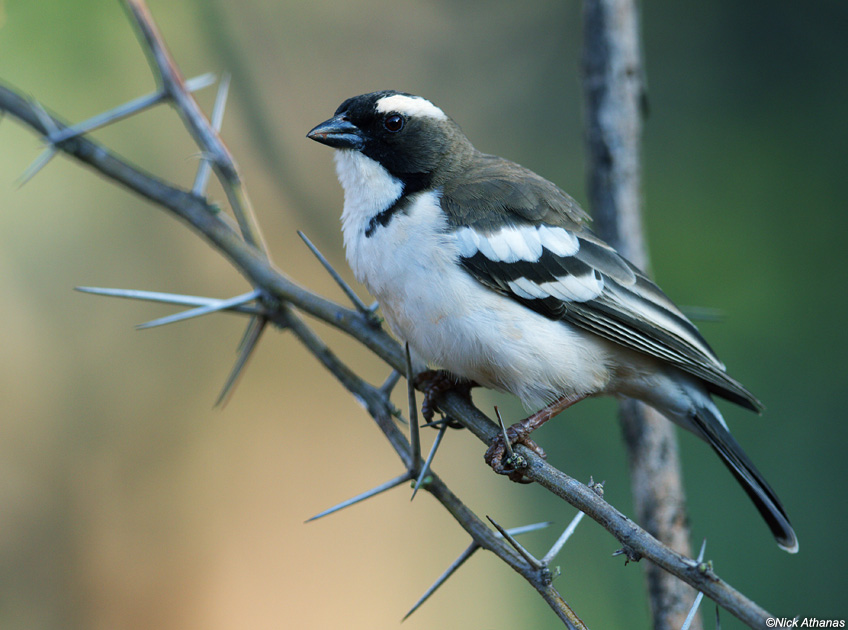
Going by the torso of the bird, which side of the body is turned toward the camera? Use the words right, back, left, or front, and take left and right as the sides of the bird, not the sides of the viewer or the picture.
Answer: left
